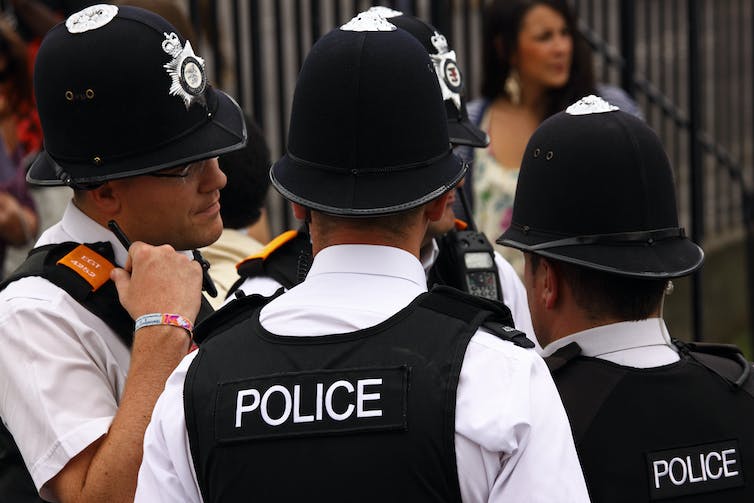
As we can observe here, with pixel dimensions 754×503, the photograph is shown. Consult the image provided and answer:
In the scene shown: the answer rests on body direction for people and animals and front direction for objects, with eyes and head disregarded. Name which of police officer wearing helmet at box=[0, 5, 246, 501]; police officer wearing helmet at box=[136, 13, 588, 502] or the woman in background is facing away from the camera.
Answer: police officer wearing helmet at box=[136, 13, 588, 502]

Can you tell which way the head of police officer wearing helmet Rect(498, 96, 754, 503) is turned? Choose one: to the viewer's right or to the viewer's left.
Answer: to the viewer's left

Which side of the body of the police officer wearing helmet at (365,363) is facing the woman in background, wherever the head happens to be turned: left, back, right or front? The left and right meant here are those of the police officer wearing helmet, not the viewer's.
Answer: front

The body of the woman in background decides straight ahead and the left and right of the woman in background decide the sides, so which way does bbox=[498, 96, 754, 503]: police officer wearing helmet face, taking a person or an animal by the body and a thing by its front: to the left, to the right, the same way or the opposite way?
the opposite way

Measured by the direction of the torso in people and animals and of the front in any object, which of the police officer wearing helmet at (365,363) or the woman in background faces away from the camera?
the police officer wearing helmet

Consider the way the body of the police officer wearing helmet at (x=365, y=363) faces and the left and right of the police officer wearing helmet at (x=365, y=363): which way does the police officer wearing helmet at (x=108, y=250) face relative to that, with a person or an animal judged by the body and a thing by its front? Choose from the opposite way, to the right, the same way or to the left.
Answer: to the right

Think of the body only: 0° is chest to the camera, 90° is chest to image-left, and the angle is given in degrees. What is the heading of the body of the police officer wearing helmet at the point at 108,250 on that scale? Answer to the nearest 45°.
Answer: approximately 270°

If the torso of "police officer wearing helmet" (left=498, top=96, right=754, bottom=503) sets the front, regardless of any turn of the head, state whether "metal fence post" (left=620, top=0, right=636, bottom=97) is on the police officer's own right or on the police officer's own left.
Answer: on the police officer's own right

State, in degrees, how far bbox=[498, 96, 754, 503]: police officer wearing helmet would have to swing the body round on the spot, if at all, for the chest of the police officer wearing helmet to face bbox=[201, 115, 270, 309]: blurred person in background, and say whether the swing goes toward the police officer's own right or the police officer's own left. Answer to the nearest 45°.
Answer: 0° — they already face them

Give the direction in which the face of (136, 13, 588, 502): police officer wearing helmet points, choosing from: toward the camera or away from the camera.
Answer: away from the camera

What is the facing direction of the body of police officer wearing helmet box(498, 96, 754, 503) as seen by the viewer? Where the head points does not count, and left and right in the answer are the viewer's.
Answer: facing away from the viewer and to the left of the viewer

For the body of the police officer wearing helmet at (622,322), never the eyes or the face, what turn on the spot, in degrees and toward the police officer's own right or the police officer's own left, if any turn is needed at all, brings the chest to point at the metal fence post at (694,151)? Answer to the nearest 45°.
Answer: approximately 45° to the police officer's own right

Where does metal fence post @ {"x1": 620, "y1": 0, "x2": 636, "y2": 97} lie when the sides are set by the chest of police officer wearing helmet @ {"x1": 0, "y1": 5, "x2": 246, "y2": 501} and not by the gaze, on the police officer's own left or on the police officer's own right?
on the police officer's own left

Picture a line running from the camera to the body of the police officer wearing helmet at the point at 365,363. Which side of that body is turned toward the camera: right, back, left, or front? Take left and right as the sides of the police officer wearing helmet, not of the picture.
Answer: back
